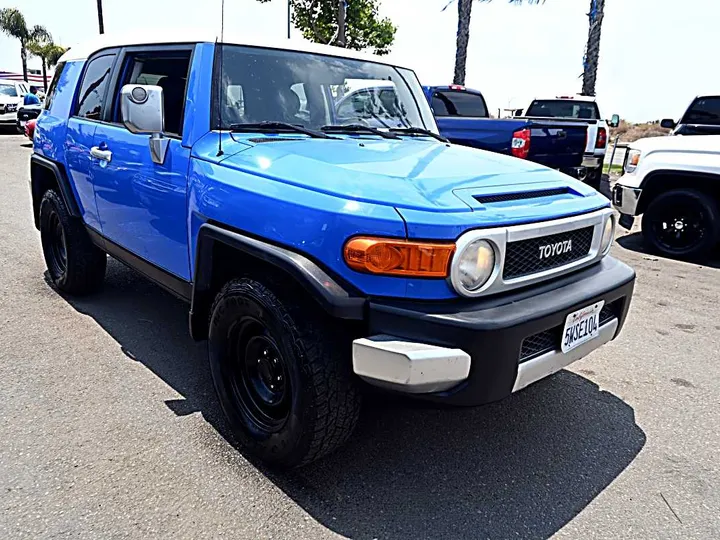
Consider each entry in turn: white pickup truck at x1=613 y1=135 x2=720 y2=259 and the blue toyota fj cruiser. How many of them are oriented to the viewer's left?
1

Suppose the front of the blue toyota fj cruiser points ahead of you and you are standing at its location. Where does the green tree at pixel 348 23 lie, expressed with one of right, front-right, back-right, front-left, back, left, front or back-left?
back-left

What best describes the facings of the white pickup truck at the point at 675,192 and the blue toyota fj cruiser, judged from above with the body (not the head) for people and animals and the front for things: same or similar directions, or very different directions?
very different directions

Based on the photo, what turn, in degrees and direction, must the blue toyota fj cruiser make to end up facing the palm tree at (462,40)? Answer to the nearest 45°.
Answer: approximately 135° to its left

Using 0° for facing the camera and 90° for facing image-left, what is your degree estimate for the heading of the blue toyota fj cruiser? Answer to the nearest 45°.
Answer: approximately 315°

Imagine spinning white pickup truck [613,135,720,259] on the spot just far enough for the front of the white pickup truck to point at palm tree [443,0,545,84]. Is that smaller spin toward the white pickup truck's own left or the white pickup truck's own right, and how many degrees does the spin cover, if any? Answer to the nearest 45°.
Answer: approximately 45° to the white pickup truck's own right

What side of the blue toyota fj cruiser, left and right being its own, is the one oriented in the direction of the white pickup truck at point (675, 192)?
left

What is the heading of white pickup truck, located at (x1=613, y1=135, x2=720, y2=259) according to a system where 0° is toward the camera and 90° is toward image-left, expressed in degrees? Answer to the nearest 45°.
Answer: approximately 90°

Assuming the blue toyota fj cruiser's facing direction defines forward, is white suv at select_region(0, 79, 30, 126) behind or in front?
behind
